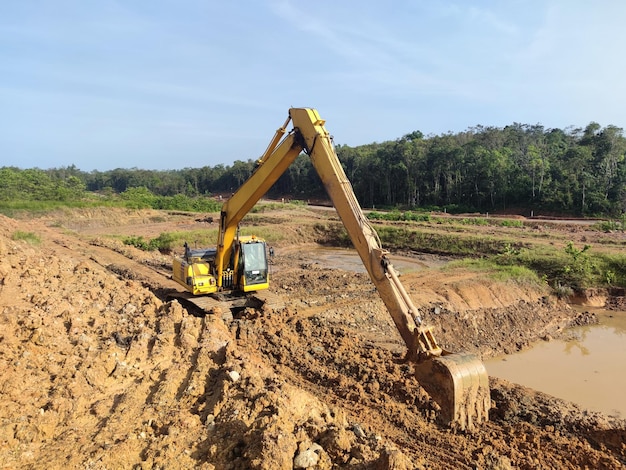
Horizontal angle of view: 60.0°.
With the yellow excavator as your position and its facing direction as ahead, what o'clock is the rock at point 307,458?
The rock is roughly at 2 o'clock from the yellow excavator.
